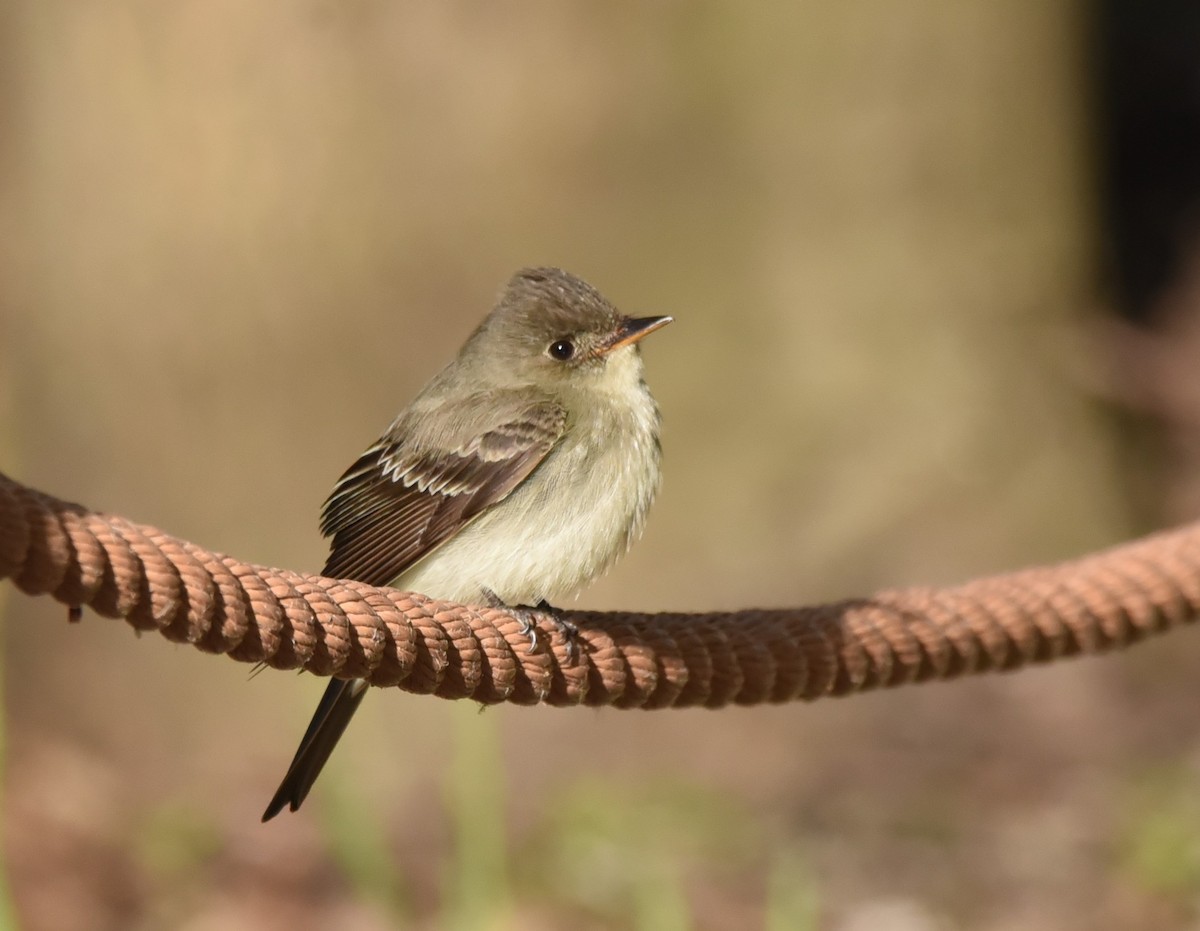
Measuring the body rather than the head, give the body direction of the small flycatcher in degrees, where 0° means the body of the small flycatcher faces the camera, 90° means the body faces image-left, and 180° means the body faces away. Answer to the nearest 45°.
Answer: approximately 270°
